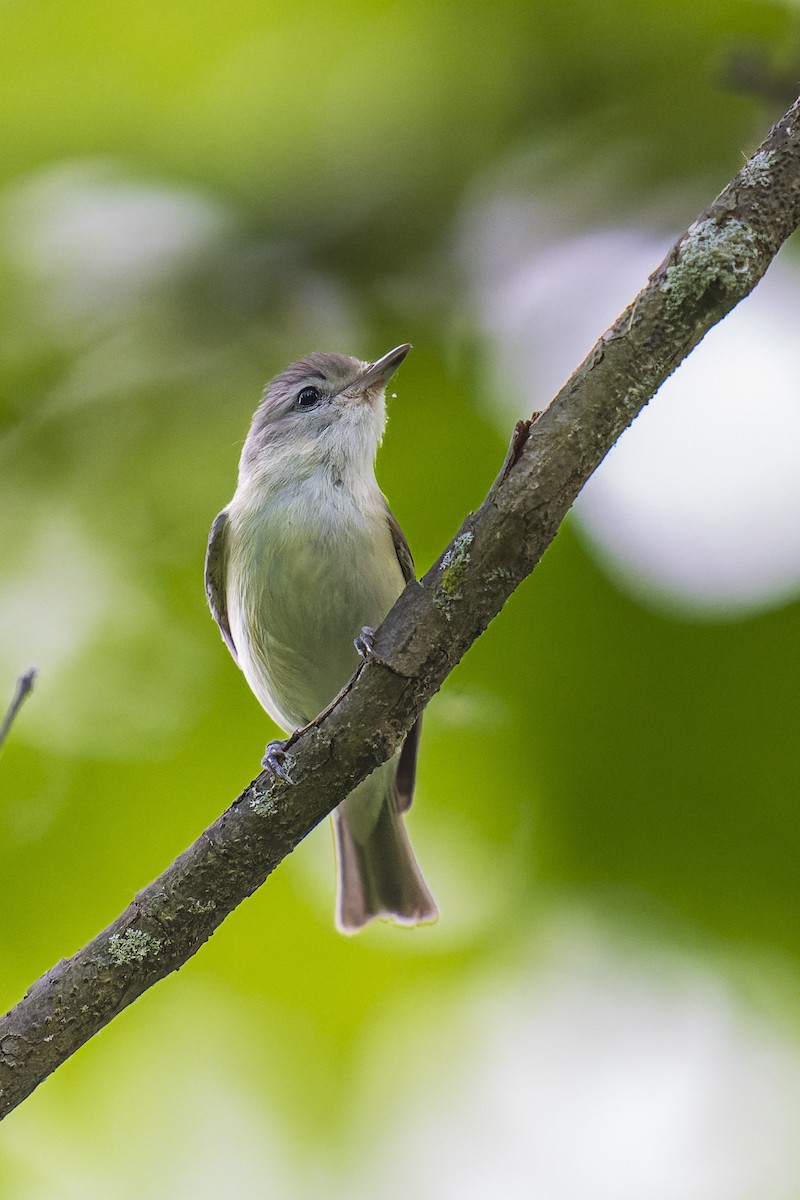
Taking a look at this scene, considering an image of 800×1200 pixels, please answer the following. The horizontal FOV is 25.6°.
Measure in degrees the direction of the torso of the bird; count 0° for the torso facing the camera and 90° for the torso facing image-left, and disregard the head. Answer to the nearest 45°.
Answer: approximately 0°
